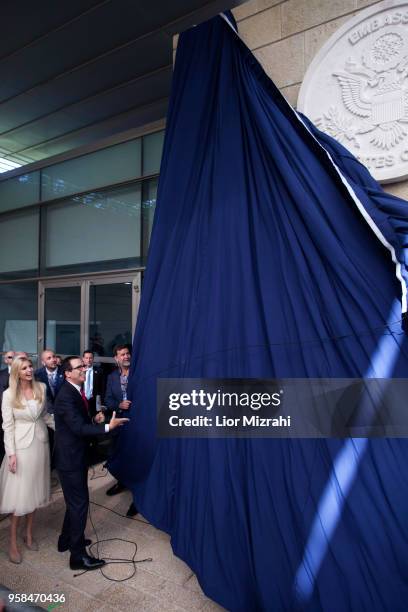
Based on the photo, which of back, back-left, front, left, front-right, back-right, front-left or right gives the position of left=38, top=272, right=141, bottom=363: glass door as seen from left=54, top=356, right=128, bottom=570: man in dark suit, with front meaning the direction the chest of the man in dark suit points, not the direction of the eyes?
left

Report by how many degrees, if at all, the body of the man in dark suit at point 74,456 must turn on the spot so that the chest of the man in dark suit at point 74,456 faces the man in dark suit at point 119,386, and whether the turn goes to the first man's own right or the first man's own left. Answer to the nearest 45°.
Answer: approximately 90° to the first man's own left

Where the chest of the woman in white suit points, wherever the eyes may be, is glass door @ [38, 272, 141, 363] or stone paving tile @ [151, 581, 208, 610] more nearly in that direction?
the stone paving tile

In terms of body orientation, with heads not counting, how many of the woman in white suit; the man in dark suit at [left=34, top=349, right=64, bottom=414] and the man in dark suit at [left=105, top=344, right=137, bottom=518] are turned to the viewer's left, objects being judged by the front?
0

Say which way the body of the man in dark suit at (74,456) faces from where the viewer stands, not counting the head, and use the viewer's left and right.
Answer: facing to the right of the viewer

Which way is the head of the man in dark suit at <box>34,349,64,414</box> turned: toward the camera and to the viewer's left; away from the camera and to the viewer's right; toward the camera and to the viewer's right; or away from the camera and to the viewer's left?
toward the camera and to the viewer's right

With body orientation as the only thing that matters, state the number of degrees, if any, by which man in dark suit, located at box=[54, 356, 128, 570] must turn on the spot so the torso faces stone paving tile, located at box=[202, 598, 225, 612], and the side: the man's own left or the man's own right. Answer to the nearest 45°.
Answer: approximately 45° to the man's own right

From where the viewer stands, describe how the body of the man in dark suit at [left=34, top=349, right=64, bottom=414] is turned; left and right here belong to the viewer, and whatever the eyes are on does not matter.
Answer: facing the viewer and to the right of the viewer

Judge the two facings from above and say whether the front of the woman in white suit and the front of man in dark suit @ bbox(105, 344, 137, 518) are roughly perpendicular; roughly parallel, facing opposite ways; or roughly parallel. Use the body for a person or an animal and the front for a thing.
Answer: roughly parallel

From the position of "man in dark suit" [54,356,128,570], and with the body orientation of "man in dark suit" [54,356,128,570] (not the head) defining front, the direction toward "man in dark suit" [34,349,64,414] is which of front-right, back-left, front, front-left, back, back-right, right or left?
left

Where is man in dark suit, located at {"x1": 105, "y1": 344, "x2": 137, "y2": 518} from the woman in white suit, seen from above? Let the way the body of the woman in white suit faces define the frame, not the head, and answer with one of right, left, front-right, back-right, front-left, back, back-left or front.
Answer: left

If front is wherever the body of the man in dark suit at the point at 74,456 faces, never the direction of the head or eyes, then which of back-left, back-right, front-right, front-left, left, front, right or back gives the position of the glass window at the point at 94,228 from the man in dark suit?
left

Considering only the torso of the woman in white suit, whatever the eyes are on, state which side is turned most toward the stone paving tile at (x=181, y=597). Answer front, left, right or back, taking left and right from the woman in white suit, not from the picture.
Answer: front

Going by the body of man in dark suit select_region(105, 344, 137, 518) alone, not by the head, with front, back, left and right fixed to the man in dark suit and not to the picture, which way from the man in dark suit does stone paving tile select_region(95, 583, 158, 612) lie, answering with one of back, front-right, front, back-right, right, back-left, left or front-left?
front-right
